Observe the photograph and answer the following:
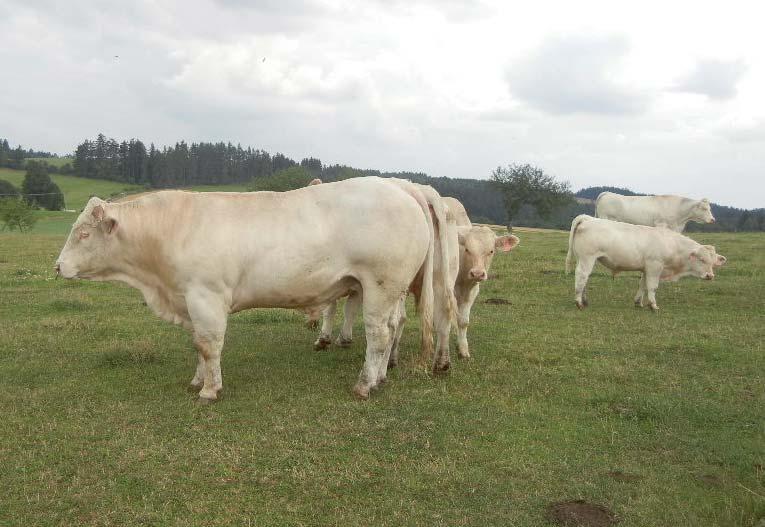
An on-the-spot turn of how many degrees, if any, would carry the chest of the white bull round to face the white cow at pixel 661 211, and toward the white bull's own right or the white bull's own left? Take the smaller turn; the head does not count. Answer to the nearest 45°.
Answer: approximately 135° to the white bull's own right

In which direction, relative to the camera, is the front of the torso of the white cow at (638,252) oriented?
to the viewer's right

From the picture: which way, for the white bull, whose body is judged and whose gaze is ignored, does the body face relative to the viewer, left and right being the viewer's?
facing to the left of the viewer

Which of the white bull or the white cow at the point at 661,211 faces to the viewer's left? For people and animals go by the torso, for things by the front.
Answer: the white bull

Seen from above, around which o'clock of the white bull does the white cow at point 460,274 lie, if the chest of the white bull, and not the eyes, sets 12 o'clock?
The white cow is roughly at 5 o'clock from the white bull.

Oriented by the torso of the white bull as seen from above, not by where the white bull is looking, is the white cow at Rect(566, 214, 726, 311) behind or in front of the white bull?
behind

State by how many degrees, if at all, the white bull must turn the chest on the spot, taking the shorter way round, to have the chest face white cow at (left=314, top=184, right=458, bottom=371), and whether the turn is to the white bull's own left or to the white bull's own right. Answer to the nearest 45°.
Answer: approximately 180°

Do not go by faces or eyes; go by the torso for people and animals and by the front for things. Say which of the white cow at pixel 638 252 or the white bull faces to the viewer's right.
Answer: the white cow

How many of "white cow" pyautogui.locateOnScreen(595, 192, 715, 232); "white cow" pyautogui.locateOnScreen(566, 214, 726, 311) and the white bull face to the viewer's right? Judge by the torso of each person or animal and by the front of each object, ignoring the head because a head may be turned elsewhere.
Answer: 2

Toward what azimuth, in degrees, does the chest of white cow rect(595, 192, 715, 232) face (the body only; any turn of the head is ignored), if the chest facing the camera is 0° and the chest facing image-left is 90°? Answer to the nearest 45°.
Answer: approximately 270°

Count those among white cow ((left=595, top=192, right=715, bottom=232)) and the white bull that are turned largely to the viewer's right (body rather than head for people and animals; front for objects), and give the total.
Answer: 1

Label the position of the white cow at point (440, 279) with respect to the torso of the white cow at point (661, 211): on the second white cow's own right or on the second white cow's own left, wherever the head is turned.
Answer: on the second white cow's own right
